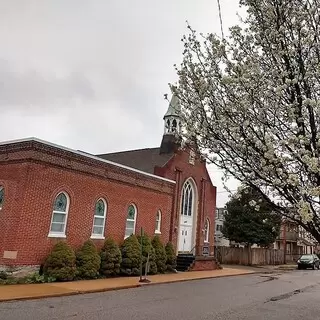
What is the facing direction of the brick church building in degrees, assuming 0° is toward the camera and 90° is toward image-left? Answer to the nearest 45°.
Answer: approximately 315°

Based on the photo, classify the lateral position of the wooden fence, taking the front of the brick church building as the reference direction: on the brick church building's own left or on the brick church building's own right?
on the brick church building's own left
